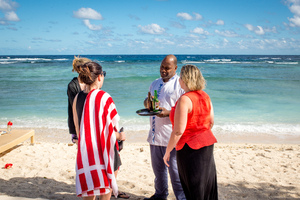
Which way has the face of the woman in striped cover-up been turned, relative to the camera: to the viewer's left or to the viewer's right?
to the viewer's right

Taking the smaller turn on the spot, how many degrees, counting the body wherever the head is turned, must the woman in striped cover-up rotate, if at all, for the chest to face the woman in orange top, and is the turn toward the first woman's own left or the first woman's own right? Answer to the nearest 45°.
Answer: approximately 45° to the first woman's own right

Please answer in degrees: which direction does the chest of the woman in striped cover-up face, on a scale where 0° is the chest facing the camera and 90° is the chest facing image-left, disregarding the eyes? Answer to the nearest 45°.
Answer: approximately 225°

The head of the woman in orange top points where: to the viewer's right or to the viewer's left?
to the viewer's left

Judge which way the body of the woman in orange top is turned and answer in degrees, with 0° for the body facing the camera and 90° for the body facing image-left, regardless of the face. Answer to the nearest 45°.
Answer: approximately 135°
